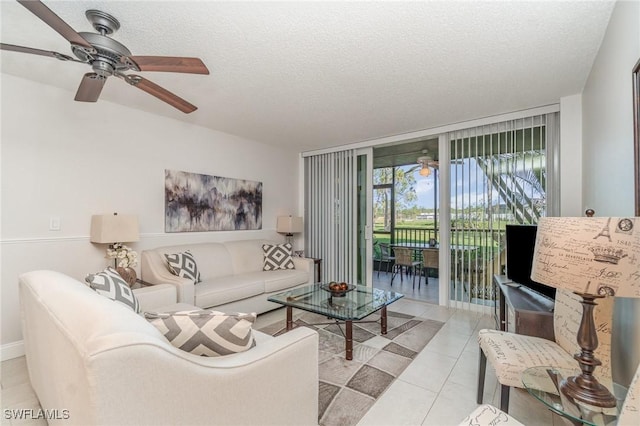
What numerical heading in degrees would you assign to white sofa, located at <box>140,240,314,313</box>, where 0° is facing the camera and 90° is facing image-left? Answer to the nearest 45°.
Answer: approximately 315°

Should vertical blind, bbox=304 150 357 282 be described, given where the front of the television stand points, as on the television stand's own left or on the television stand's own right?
on the television stand's own right

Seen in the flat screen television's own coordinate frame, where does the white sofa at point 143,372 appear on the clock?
The white sofa is roughly at 11 o'clock from the flat screen television.

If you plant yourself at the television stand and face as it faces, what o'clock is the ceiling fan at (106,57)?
The ceiling fan is roughly at 12 o'clock from the television stand.

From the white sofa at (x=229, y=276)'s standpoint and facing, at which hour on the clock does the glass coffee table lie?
The glass coffee table is roughly at 12 o'clock from the white sofa.
